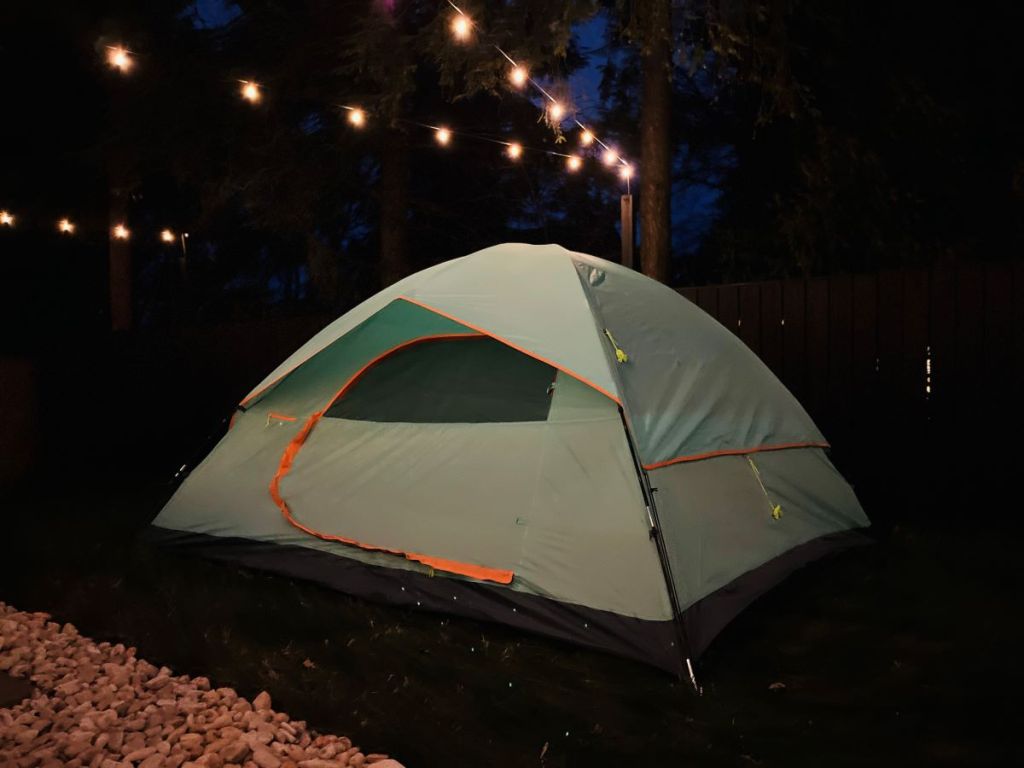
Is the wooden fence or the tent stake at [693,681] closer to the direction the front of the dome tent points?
the tent stake

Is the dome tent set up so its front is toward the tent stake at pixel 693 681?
no

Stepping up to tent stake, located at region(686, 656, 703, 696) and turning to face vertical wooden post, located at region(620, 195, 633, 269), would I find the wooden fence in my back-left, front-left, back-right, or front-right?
front-right

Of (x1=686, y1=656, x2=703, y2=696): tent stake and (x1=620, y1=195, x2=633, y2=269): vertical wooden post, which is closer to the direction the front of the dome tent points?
the tent stake

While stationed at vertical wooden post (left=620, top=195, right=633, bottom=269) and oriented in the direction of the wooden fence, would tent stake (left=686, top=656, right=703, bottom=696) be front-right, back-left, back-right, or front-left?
front-right

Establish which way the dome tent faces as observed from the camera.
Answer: facing the viewer and to the left of the viewer

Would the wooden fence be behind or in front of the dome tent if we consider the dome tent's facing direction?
behind

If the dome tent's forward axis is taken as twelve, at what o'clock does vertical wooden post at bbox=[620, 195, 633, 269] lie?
The vertical wooden post is roughly at 5 o'clock from the dome tent.
